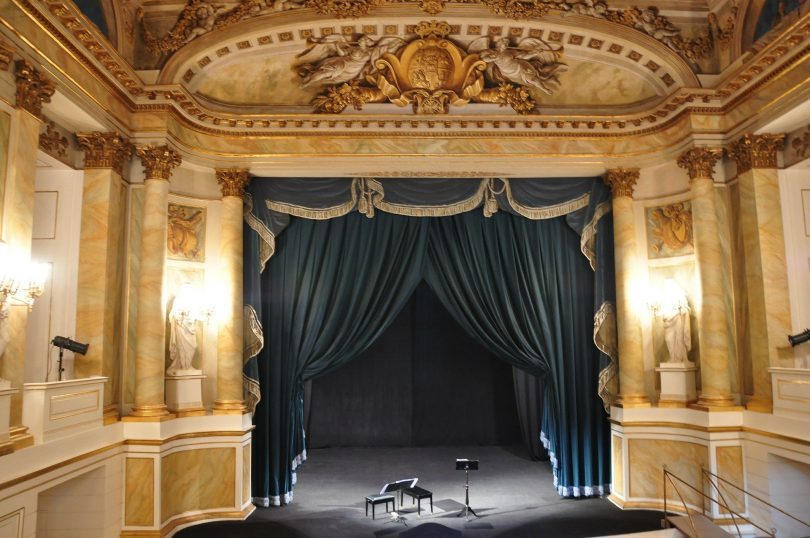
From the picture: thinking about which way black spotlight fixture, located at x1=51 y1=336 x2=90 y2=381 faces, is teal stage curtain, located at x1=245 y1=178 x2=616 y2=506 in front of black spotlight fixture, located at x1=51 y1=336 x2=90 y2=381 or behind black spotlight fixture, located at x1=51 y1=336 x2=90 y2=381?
in front

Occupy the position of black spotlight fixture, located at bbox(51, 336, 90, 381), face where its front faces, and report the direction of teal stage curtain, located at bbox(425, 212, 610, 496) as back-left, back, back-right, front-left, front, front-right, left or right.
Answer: front

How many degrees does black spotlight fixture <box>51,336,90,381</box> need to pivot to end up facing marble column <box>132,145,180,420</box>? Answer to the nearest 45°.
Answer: approximately 45° to its left

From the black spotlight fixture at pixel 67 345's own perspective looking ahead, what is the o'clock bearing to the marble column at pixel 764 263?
The marble column is roughly at 1 o'clock from the black spotlight fixture.

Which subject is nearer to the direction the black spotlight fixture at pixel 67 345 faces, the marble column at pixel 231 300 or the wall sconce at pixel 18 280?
the marble column

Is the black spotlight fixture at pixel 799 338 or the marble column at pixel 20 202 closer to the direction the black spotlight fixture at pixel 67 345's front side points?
the black spotlight fixture

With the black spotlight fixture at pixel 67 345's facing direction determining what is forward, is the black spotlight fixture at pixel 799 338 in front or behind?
in front

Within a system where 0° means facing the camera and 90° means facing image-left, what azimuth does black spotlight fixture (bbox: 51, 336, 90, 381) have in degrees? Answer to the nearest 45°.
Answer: approximately 270°

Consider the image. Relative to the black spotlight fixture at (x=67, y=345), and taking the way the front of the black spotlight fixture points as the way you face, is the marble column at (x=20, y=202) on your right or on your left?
on your right

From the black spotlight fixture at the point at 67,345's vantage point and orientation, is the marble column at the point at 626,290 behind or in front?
in front

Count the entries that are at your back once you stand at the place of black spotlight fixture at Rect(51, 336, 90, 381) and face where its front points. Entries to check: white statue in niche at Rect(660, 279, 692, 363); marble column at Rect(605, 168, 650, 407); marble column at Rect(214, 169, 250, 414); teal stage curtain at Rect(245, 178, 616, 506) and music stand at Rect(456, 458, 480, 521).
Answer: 0

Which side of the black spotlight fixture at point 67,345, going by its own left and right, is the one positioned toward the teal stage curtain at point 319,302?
front

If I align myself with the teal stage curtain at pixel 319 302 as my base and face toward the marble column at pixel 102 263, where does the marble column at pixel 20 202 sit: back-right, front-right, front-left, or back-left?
front-left

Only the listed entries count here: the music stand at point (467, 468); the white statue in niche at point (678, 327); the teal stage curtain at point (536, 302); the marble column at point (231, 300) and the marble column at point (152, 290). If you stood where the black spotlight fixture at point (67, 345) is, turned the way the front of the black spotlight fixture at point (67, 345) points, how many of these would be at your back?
0

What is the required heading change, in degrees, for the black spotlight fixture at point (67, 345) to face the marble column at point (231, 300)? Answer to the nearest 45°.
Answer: approximately 45° to its left
